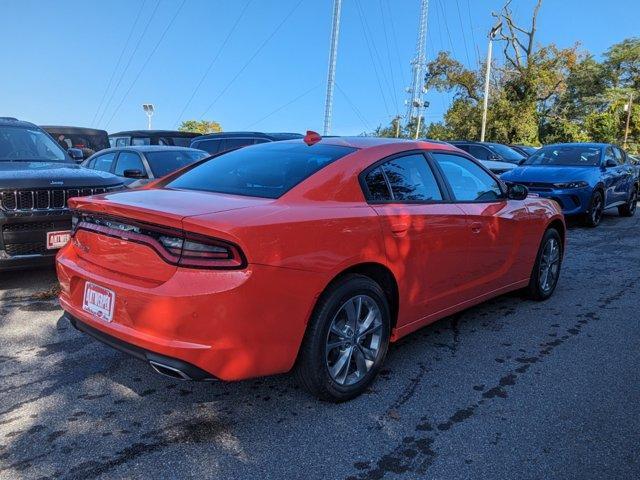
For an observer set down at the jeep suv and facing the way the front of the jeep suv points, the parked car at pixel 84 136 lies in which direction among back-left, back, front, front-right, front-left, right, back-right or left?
back-left

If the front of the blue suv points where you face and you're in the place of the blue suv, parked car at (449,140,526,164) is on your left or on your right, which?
on your right

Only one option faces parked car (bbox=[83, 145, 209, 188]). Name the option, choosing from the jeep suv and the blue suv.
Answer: the blue suv

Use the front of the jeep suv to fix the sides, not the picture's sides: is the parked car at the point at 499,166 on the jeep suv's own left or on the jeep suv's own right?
on the jeep suv's own left

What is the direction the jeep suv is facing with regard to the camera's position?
facing the viewer and to the right of the viewer

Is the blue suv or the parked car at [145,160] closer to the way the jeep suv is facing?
the blue suv

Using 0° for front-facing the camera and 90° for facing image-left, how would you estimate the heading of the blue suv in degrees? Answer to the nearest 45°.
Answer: approximately 45°

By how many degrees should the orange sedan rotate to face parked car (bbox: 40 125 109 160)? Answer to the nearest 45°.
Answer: approximately 90° to its left

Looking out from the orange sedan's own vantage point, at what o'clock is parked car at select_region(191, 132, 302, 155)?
The parked car is roughly at 10 o'clock from the orange sedan.

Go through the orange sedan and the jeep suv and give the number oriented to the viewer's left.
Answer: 0
